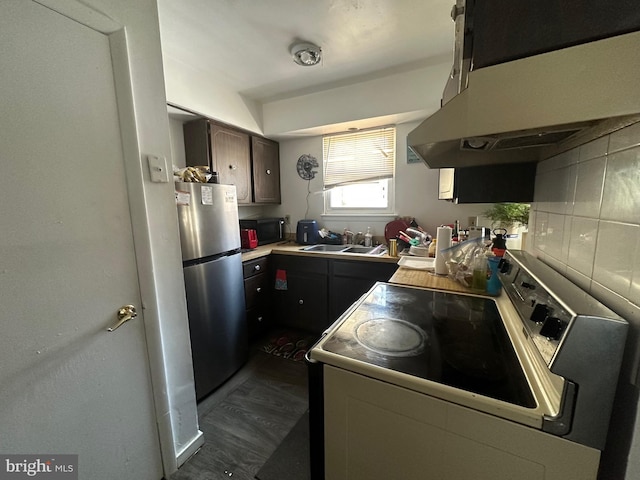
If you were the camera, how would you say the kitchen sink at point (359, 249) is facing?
facing the viewer

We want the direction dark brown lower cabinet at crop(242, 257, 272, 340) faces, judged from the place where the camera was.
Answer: facing the viewer and to the right of the viewer

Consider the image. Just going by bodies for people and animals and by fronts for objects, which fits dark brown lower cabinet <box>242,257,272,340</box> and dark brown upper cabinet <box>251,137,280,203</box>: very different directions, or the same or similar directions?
same or similar directions

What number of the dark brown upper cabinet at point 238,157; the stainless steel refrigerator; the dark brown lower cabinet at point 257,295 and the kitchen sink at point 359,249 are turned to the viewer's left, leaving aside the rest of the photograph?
0

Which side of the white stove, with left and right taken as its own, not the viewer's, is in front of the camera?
left

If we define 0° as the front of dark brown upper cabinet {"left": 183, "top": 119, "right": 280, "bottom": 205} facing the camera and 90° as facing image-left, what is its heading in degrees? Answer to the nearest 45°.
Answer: approximately 315°

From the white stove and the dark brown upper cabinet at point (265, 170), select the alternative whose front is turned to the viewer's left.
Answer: the white stove

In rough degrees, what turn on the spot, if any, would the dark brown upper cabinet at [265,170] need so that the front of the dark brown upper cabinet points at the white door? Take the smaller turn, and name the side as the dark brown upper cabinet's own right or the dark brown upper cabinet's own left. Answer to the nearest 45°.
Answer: approximately 45° to the dark brown upper cabinet's own right

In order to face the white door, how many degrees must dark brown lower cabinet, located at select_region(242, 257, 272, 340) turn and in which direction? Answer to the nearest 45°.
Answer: approximately 90° to its right

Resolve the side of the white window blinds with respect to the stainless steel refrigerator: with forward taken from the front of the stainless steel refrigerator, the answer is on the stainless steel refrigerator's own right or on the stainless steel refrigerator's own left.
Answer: on the stainless steel refrigerator's own left

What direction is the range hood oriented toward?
to the viewer's left

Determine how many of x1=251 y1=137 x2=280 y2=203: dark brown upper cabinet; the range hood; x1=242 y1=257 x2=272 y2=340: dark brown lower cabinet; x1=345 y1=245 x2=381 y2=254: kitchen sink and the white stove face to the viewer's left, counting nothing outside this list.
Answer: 2

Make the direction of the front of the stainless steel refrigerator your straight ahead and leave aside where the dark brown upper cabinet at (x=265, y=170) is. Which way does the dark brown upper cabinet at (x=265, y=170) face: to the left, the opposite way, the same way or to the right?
the same way

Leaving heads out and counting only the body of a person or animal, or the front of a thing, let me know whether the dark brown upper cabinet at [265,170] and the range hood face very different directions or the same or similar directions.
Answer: very different directions

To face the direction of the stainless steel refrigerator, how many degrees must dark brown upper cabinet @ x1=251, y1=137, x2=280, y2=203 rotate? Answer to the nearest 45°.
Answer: approximately 45° to its right

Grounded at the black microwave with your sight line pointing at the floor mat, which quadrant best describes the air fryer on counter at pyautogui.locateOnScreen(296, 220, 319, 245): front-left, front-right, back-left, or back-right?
front-left

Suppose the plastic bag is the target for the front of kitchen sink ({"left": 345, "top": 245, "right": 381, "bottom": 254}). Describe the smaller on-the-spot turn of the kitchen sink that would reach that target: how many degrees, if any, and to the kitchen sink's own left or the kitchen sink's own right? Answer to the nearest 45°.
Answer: approximately 45° to the kitchen sink's own left
